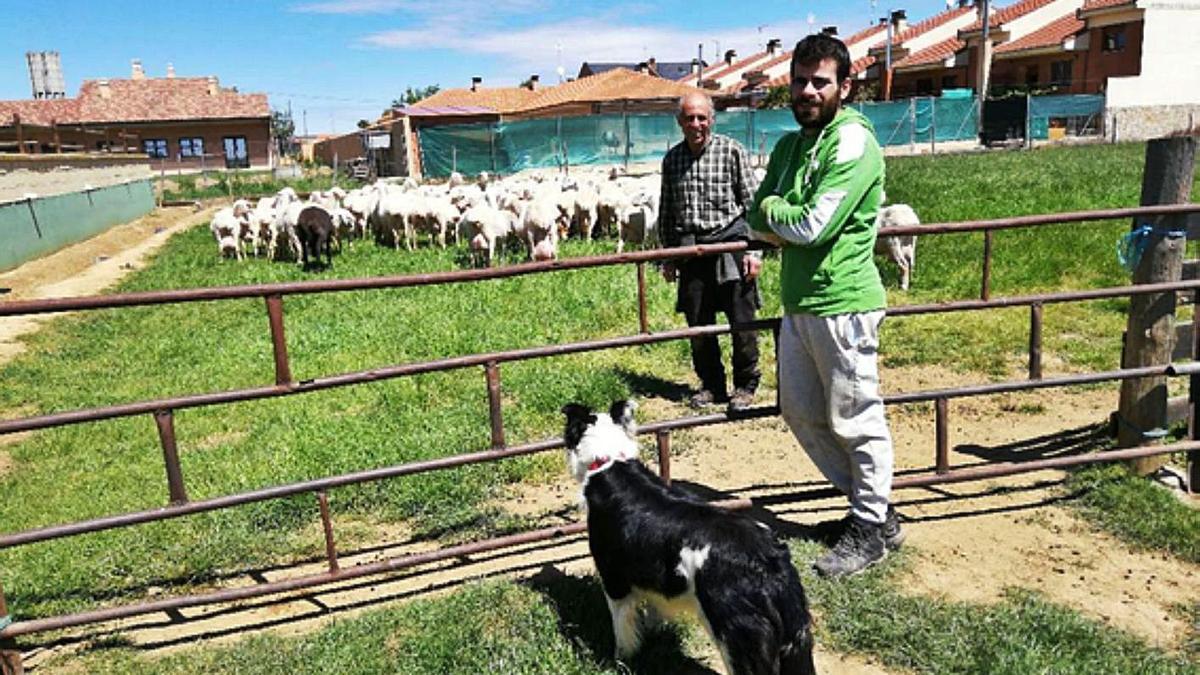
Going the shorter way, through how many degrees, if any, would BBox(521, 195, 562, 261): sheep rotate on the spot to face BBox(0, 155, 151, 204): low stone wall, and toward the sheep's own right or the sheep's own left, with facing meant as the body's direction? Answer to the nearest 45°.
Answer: approximately 135° to the sheep's own right

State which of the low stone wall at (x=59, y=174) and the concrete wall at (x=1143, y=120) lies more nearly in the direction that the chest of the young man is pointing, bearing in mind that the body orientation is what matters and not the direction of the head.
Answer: the low stone wall

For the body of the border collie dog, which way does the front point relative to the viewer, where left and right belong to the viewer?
facing away from the viewer and to the left of the viewer

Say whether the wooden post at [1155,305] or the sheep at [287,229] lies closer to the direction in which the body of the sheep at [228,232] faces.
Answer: the wooden post

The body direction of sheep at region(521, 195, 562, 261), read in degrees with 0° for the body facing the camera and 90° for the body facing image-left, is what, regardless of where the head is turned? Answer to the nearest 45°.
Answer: approximately 0°

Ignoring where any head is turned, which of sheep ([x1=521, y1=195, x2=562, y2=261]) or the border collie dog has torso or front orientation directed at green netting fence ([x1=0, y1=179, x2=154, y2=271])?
the border collie dog

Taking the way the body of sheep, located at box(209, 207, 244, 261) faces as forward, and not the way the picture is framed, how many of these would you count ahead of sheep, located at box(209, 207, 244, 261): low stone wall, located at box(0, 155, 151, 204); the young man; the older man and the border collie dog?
3
